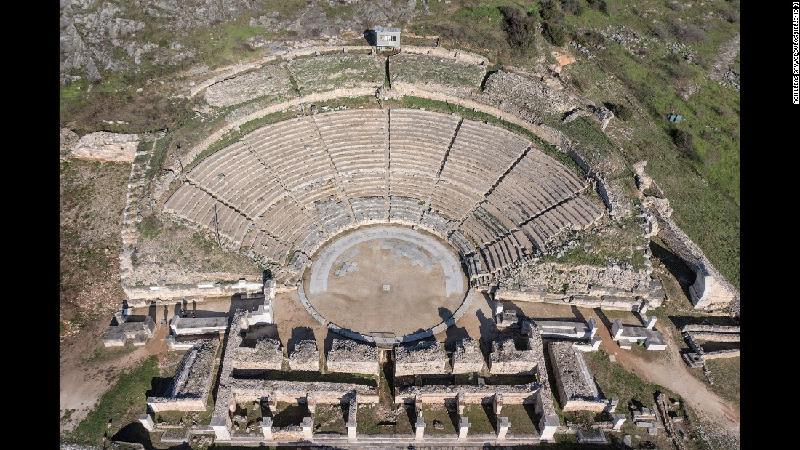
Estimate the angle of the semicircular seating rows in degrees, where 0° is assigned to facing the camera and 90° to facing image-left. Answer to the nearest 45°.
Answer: approximately 0°

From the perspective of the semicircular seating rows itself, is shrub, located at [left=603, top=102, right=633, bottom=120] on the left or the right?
on its left

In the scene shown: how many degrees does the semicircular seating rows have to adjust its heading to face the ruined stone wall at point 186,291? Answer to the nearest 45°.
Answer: approximately 90° to its right

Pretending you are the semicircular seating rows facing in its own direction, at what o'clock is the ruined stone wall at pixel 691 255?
The ruined stone wall is roughly at 9 o'clock from the semicircular seating rows.

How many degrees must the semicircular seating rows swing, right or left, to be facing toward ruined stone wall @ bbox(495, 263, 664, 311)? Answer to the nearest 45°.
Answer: approximately 90° to its left
